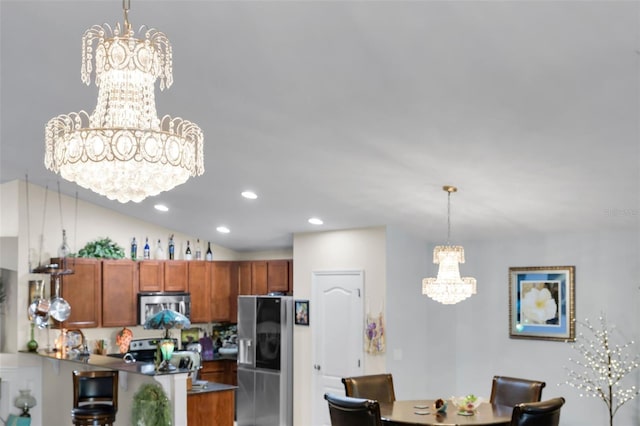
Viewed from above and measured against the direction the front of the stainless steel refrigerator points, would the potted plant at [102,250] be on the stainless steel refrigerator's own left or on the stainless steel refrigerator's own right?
on the stainless steel refrigerator's own right

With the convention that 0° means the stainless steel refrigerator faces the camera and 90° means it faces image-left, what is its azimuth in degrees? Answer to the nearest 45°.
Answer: approximately 45°

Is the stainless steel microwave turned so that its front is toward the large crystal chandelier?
yes

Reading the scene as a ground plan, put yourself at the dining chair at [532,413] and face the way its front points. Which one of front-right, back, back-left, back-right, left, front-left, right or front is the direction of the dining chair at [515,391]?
front-right

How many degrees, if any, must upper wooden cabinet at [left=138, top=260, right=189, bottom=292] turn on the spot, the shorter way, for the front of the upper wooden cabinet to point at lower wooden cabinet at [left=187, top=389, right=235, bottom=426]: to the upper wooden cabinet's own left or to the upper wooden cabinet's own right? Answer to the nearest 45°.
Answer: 0° — it already faces it

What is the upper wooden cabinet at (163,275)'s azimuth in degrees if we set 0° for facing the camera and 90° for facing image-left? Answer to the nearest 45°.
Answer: approximately 0°

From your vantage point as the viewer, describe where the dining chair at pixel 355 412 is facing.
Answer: facing away from the viewer and to the right of the viewer
